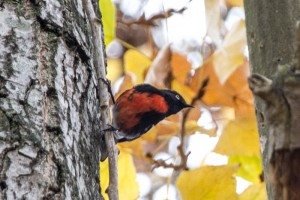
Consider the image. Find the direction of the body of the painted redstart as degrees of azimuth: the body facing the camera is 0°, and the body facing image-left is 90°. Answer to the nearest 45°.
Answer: approximately 270°
